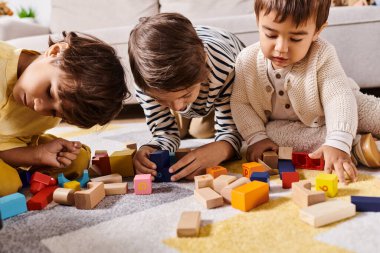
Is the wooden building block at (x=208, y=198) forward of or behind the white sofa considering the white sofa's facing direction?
forward

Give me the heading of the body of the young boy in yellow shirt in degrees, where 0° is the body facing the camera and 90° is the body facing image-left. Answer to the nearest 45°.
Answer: approximately 315°

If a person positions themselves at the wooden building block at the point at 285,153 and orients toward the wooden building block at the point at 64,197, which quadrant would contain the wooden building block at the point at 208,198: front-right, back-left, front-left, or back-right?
front-left

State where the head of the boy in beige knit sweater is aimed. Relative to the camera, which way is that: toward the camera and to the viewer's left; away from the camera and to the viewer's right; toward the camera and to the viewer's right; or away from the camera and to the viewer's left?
toward the camera and to the viewer's left

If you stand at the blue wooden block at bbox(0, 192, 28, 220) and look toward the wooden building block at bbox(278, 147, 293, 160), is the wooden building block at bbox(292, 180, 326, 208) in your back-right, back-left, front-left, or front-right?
front-right

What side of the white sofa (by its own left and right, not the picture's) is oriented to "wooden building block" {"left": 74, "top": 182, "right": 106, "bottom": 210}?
front

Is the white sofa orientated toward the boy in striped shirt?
yes

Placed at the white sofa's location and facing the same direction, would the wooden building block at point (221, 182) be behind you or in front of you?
in front

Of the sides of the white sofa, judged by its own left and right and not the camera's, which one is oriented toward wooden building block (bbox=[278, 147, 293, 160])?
front

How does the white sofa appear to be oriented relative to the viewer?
toward the camera

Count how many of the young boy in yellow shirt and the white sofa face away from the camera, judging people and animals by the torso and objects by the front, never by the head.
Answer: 0
